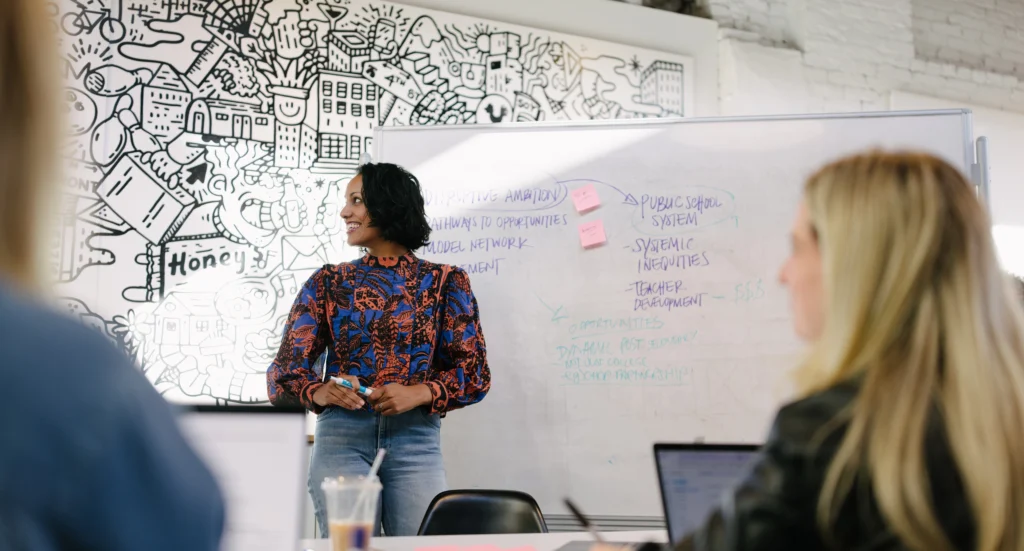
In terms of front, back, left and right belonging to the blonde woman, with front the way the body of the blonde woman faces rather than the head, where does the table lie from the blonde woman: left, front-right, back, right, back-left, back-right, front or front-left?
front

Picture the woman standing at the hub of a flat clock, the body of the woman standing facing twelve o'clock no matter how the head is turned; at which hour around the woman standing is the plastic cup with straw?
The plastic cup with straw is roughly at 12 o'clock from the woman standing.

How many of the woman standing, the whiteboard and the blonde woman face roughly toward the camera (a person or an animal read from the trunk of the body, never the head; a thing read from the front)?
2

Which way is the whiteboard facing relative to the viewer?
toward the camera

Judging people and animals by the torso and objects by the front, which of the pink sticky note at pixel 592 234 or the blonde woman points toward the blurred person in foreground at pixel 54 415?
the pink sticky note

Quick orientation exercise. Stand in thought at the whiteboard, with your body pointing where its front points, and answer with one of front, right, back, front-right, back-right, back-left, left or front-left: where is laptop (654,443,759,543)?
front

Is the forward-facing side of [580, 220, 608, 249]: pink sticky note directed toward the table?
yes

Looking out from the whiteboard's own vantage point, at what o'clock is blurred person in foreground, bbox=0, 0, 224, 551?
The blurred person in foreground is roughly at 12 o'clock from the whiteboard.

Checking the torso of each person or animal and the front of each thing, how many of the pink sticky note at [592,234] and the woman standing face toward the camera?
2

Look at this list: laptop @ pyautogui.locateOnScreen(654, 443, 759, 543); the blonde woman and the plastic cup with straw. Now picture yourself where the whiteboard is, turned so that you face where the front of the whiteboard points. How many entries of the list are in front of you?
3

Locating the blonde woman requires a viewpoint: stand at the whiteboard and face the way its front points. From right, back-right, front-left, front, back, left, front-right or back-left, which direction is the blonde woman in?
front

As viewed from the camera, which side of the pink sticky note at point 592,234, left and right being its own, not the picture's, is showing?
front

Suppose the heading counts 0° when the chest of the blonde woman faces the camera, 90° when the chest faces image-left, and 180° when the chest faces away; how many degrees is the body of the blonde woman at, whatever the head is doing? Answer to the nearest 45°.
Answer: approximately 135°

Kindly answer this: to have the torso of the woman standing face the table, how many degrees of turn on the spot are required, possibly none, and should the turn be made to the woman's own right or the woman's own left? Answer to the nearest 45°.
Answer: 0° — they already face it

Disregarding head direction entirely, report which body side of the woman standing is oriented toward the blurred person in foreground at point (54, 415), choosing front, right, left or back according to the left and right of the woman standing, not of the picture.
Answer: front

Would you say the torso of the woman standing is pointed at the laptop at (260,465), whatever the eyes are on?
yes

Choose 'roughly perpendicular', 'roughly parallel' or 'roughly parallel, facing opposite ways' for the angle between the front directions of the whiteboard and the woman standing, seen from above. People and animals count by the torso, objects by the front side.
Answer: roughly parallel
